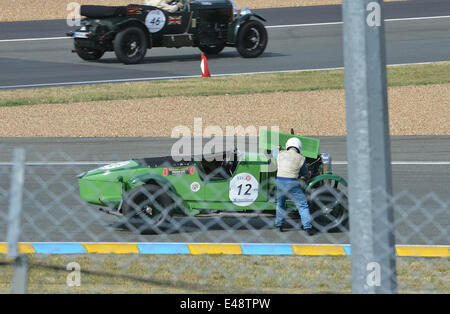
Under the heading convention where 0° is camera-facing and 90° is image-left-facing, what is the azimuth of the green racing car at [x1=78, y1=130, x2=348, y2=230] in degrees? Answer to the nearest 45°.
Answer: approximately 270°

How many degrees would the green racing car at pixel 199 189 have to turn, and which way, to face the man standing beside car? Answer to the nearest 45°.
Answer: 0° — it already faces them

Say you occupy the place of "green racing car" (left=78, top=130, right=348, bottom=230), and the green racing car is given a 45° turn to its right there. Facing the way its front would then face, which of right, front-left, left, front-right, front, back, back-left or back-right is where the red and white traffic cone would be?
back-left

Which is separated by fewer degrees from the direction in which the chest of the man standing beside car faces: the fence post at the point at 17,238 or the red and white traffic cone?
the red and white traffic cone

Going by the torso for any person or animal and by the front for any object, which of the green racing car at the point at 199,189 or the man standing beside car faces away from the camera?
the man standing beside car

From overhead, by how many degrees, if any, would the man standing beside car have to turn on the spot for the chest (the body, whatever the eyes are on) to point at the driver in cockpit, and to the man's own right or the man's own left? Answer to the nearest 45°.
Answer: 0° — they already face them

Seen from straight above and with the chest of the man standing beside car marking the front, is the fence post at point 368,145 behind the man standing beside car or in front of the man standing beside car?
behind

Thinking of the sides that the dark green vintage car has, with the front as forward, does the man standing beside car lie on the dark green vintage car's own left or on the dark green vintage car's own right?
on the dark green vintage car's own right

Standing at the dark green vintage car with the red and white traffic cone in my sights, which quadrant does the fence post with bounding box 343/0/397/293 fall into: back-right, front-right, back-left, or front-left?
front-right

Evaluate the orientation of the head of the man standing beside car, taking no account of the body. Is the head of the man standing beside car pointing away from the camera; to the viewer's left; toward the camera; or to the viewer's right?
away from the camera

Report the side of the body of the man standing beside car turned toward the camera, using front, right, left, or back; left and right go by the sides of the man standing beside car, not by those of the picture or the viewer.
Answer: back

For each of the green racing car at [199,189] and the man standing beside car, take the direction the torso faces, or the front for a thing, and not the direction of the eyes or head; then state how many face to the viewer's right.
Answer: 1

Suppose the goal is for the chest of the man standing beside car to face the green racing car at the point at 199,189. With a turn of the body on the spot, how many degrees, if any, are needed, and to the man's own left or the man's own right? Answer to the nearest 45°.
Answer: approximately 90° to the man's own left

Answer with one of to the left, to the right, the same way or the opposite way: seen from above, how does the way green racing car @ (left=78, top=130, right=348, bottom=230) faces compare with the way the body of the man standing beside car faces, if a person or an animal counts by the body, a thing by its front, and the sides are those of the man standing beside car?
to the right

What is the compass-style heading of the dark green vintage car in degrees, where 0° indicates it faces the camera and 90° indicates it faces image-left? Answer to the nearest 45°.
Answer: approximately 225°

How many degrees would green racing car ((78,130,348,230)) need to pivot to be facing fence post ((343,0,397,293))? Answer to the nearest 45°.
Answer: approximately 90° to its right
